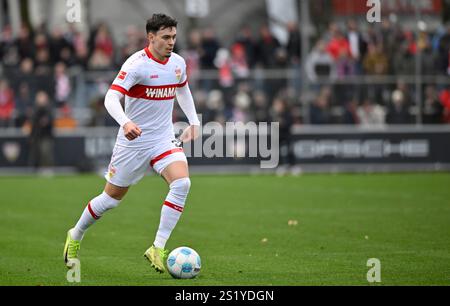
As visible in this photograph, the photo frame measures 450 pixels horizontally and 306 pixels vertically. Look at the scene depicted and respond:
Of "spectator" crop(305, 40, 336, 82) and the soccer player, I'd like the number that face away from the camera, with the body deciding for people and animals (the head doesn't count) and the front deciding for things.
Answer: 0

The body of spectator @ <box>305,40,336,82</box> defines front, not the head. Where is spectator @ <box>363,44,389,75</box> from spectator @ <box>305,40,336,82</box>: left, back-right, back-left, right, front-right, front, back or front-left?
left

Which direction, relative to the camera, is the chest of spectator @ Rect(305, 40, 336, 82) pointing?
toward the camera

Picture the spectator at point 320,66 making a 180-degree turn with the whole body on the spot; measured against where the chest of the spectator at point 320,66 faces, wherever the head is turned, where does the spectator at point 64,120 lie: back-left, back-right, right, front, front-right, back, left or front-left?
left

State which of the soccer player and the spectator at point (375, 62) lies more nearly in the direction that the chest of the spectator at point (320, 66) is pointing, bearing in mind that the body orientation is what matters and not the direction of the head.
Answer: the soccer player

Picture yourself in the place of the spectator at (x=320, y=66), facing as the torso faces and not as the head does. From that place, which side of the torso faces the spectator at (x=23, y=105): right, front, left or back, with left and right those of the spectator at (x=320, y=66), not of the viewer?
right

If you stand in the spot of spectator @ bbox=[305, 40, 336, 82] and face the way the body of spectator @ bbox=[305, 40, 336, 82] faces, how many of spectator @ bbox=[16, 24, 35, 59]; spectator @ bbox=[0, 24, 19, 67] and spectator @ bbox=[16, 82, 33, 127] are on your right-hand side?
3

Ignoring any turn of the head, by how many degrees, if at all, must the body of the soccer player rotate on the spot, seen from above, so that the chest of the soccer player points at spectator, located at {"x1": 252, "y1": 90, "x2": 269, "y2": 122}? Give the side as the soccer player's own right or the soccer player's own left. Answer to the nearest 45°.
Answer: approximately 135° to the soccer player's own left

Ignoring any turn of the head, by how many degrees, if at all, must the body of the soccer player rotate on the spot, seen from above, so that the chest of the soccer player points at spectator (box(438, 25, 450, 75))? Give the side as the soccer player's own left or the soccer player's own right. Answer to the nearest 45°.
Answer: approximately 90° to the soccer player's own left

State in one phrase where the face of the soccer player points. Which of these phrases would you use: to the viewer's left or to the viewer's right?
to the viewer's right

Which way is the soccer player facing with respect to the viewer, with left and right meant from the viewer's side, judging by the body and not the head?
facing the viewer and to the right of the viewer
